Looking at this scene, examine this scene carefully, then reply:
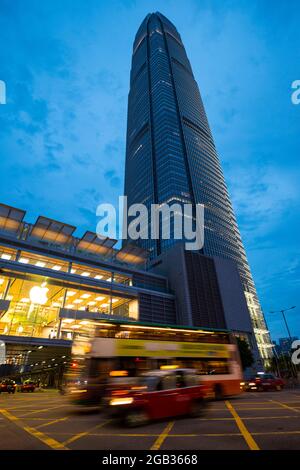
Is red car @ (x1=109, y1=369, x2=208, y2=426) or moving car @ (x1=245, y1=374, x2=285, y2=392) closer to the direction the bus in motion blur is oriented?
the red car

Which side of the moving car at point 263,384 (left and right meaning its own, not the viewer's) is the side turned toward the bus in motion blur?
front

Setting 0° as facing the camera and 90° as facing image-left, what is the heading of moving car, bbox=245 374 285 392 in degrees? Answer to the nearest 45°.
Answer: approximately 45°

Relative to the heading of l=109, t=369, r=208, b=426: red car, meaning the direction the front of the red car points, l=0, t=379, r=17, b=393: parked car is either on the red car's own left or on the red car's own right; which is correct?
on the red car's own right

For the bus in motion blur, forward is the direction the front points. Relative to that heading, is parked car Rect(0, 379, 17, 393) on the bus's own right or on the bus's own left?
on the bus's own right

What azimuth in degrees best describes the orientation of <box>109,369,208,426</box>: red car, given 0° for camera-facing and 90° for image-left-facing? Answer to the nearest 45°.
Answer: approximately 45°

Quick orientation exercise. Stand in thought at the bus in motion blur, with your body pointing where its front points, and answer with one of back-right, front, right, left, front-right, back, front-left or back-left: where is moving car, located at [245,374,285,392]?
back

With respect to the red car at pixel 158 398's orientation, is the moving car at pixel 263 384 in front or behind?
behind
